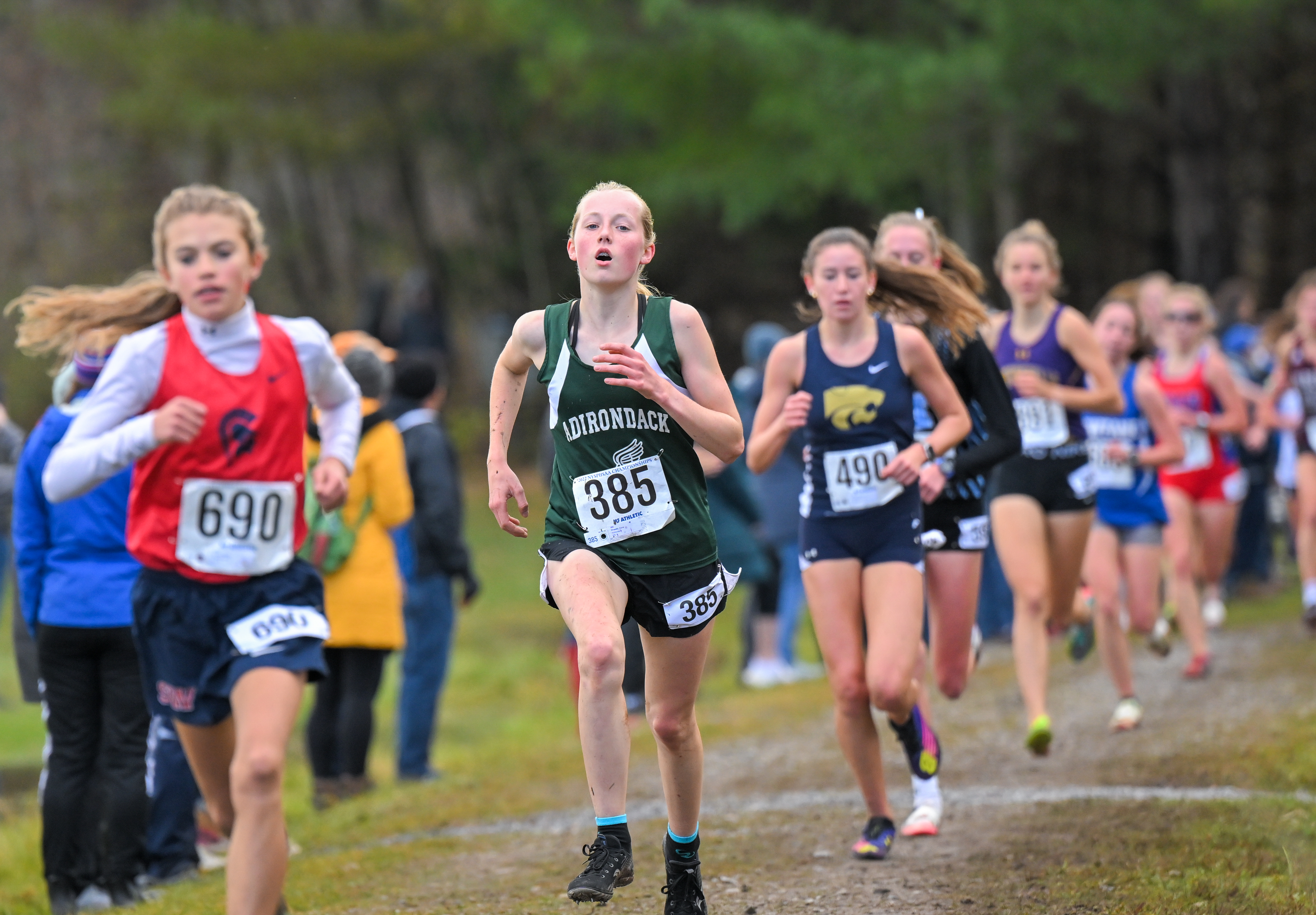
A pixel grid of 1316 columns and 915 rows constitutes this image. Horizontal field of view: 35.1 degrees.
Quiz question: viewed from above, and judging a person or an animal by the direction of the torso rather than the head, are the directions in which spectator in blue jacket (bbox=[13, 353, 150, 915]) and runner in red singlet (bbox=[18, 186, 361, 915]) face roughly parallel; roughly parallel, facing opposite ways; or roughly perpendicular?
roughly parallel, facing opposite ways

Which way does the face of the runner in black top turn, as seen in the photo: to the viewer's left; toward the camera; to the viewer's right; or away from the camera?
toward the camera

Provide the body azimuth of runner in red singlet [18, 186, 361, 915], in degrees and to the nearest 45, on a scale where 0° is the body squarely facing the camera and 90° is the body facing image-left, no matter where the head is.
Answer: approximately 0°

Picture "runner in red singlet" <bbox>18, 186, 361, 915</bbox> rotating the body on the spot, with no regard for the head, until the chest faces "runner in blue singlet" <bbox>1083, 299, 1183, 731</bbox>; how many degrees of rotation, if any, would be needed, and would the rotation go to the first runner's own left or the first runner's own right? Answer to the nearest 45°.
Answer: approximately 135° to the first runner's own left

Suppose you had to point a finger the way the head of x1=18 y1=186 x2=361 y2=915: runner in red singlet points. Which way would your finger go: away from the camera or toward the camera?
toward the camera

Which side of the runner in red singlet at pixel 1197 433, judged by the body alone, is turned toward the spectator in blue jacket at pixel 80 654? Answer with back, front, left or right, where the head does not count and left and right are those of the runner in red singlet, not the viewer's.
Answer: front

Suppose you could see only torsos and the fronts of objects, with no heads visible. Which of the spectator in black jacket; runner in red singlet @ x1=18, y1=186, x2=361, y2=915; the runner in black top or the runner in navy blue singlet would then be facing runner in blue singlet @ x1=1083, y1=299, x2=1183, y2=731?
the spectator in black jacket

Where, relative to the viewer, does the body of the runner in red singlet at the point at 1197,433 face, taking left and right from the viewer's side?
facing the viewer and to the left of the viewer

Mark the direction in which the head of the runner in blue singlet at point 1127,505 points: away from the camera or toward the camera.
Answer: toward the camera

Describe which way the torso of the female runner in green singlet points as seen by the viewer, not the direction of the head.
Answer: toward the camera

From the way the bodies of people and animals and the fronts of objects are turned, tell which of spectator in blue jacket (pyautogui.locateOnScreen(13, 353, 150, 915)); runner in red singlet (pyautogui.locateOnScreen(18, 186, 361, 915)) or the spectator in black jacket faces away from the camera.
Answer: the spectator in blue jacket

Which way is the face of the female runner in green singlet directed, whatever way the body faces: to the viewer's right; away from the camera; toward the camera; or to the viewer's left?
toward the camera
